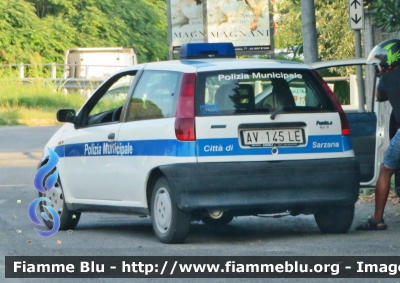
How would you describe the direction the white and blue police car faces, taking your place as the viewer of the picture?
facing away from the viewer and to the left of the viewer

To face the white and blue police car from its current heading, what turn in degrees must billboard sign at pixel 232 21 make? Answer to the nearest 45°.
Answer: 0° — it already faces it

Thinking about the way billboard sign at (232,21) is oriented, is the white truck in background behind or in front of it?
behind

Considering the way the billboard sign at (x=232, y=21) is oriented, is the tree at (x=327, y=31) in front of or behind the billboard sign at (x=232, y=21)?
behind

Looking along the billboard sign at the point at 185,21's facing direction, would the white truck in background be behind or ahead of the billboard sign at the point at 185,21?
behind

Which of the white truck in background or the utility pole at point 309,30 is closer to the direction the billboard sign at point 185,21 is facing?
the utility pole

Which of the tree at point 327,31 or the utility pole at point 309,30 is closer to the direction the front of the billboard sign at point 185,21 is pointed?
the utility pole

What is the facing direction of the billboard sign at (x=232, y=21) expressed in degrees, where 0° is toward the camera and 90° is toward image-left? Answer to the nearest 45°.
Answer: approximately 0°

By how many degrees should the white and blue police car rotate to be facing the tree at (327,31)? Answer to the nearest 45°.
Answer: approximately 45° to its right
